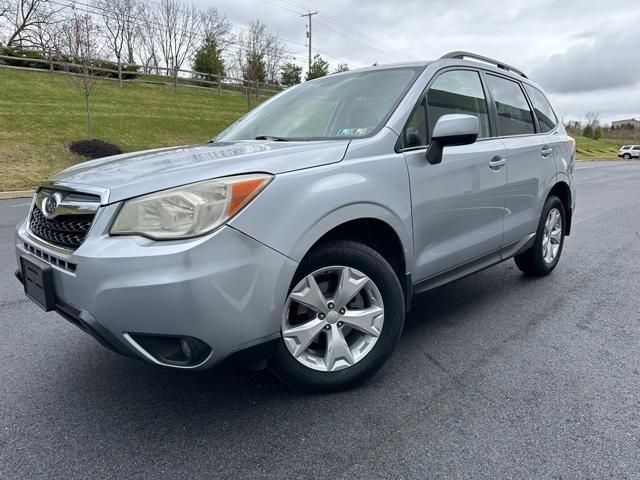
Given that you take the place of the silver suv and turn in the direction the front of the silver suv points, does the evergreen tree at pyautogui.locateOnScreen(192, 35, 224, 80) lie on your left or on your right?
on your right

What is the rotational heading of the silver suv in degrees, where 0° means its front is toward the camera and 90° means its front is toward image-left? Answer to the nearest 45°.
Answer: approximately 45°

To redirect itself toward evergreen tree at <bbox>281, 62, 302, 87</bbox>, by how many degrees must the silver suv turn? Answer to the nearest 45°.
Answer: approximately 135° to its right

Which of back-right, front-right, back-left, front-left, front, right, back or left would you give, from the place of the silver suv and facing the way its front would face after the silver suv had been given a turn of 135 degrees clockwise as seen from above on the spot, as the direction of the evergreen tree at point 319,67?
front

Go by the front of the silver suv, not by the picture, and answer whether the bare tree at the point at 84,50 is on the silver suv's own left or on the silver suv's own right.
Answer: on the silver suv's own right

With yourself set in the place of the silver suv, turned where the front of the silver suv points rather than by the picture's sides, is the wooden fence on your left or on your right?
on your right
